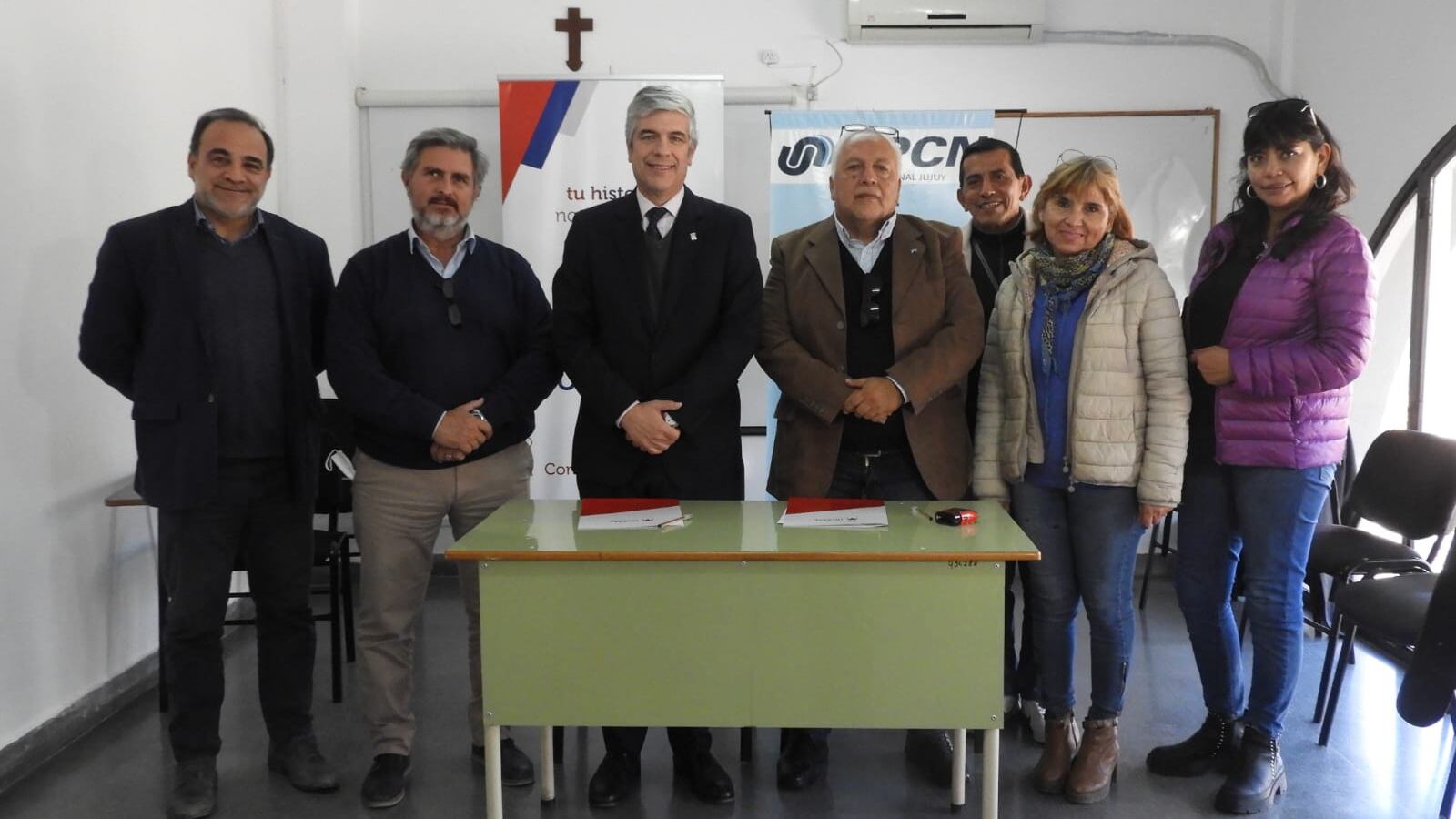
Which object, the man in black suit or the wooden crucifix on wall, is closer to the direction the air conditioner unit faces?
the man in black suit

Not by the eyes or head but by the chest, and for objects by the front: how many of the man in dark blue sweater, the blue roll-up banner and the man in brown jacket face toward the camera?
3

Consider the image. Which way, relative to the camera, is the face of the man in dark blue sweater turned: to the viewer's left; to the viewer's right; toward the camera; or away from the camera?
toward the camera

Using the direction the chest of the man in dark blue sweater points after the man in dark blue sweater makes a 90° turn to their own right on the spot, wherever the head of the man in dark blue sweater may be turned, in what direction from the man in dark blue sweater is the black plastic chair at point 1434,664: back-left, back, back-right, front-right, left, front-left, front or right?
back-left

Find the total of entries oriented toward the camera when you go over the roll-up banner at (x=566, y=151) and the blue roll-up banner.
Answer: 2

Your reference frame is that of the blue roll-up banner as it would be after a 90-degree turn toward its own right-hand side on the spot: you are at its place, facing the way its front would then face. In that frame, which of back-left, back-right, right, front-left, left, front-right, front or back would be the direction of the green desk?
left

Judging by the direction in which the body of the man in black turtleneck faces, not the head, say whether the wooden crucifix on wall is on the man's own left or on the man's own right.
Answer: on the man's own right

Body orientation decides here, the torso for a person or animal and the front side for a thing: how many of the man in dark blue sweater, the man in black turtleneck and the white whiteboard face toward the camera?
3

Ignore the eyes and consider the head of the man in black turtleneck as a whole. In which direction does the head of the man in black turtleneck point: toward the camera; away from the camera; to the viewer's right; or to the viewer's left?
toward the camera

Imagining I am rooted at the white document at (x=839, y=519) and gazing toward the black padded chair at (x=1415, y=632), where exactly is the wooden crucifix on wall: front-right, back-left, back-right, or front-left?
back-left

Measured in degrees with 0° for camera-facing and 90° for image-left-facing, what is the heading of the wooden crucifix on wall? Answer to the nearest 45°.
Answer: approximately 0°

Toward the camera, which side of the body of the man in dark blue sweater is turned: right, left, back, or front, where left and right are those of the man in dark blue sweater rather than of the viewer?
front

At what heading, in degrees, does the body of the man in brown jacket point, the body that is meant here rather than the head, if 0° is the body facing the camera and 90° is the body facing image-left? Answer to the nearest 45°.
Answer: approximately 0°

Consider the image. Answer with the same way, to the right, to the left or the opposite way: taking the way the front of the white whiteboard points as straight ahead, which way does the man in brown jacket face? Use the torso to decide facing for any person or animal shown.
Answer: the same way

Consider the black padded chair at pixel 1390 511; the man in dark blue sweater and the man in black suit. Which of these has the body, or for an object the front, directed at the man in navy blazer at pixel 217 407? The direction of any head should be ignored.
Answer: the black padded chair

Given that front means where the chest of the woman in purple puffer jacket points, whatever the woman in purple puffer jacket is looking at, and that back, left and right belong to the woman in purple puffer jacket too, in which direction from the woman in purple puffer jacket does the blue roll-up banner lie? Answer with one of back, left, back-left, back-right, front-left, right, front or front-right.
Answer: right

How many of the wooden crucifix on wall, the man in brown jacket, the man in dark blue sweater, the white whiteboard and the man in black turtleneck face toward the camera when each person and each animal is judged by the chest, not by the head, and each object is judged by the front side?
5

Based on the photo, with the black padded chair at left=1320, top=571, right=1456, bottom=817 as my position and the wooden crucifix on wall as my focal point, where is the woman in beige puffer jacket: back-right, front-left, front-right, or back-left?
front-left
